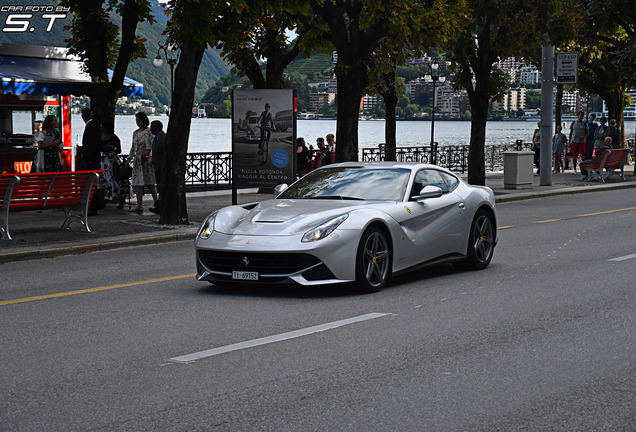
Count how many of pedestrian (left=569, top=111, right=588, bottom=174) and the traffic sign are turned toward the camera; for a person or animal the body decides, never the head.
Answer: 2

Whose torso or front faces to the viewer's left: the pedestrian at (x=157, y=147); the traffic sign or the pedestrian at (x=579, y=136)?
the pedestrian at (x=157, y=147)

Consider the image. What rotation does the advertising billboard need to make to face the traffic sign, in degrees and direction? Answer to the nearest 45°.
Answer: approximately 135° to its left

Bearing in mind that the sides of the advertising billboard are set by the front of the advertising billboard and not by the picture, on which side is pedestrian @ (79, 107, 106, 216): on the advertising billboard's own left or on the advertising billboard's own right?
on the advertising billboard's own right

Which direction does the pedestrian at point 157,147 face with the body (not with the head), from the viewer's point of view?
to the viewer's left

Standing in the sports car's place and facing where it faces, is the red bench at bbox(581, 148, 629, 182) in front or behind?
behind

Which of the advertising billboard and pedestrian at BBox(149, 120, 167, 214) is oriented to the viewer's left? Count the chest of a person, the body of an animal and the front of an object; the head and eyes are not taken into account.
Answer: the pedestrian

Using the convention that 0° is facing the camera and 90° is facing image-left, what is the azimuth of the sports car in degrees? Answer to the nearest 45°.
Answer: approximately 45°

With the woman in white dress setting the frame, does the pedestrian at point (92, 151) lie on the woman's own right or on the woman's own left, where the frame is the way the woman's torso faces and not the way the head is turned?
on the woman's own right

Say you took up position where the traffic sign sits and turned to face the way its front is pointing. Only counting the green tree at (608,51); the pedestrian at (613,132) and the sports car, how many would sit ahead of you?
1
